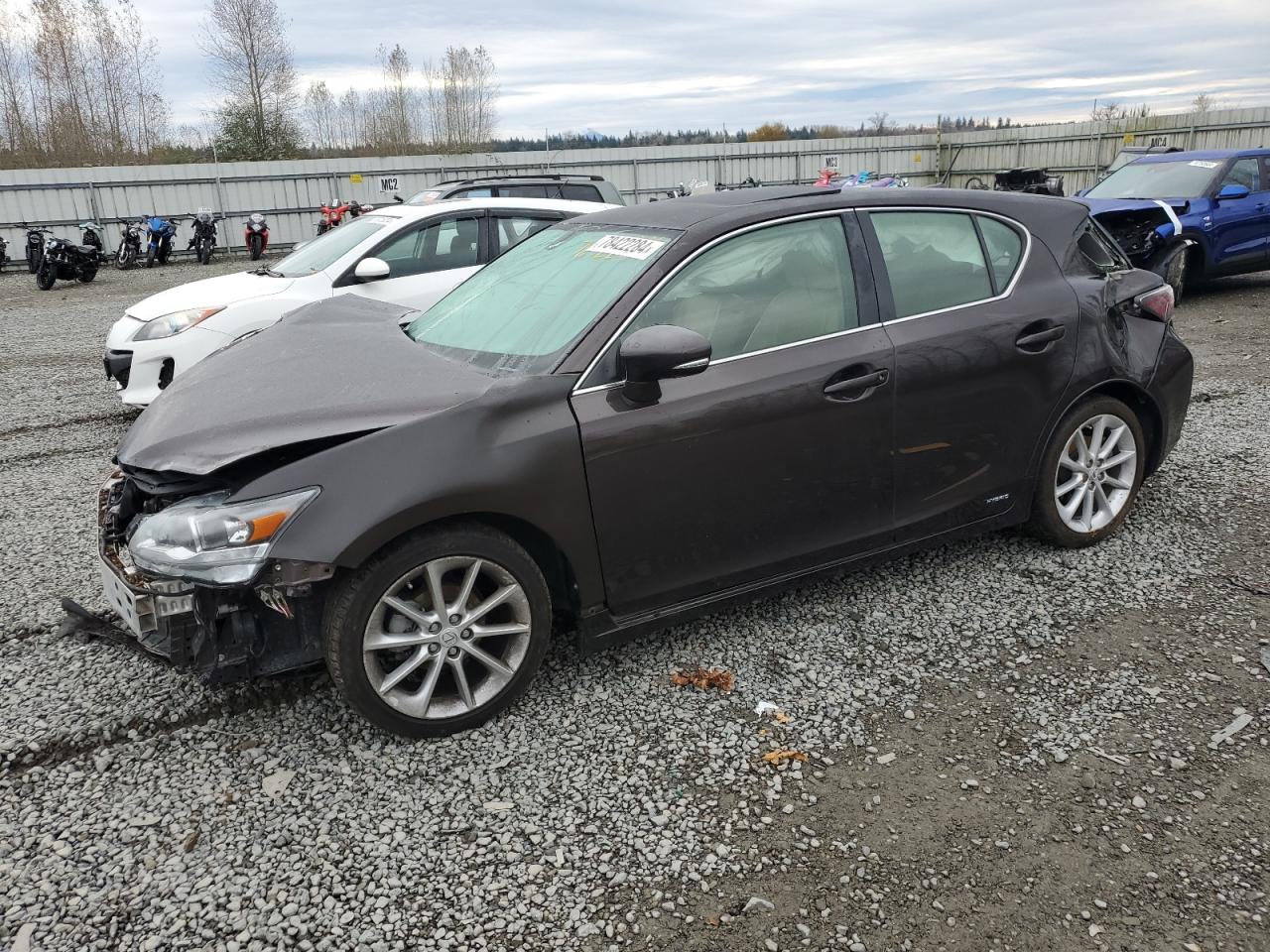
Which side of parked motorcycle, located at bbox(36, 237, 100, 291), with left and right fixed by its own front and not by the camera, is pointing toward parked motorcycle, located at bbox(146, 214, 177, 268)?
back

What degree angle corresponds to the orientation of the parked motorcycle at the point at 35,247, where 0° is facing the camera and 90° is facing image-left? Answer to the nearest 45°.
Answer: approximately 0°
